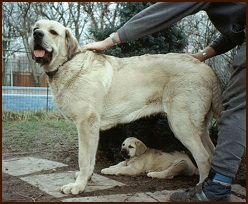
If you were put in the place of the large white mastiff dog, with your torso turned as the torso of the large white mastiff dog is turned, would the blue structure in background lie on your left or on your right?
on your right

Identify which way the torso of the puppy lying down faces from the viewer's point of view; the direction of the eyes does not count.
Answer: to the viewer's left

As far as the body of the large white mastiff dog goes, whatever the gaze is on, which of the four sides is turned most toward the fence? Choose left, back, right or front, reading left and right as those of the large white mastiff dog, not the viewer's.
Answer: right

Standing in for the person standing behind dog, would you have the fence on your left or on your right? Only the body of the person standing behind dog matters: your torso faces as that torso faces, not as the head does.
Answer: on your right

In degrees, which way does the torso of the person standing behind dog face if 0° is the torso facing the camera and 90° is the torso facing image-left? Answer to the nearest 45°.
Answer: approximately 90°

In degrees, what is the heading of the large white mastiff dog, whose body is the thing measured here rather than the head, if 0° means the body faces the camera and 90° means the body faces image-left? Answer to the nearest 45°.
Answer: approximately 90°

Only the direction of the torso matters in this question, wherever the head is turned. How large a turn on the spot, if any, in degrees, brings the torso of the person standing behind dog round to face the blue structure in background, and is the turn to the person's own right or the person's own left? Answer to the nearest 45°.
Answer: approximately 45° to the person's own right

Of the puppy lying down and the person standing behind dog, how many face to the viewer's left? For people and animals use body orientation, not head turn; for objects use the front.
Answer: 2

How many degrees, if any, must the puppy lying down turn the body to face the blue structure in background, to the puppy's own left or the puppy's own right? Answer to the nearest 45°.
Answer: approximately 45° to the puppy's own right
